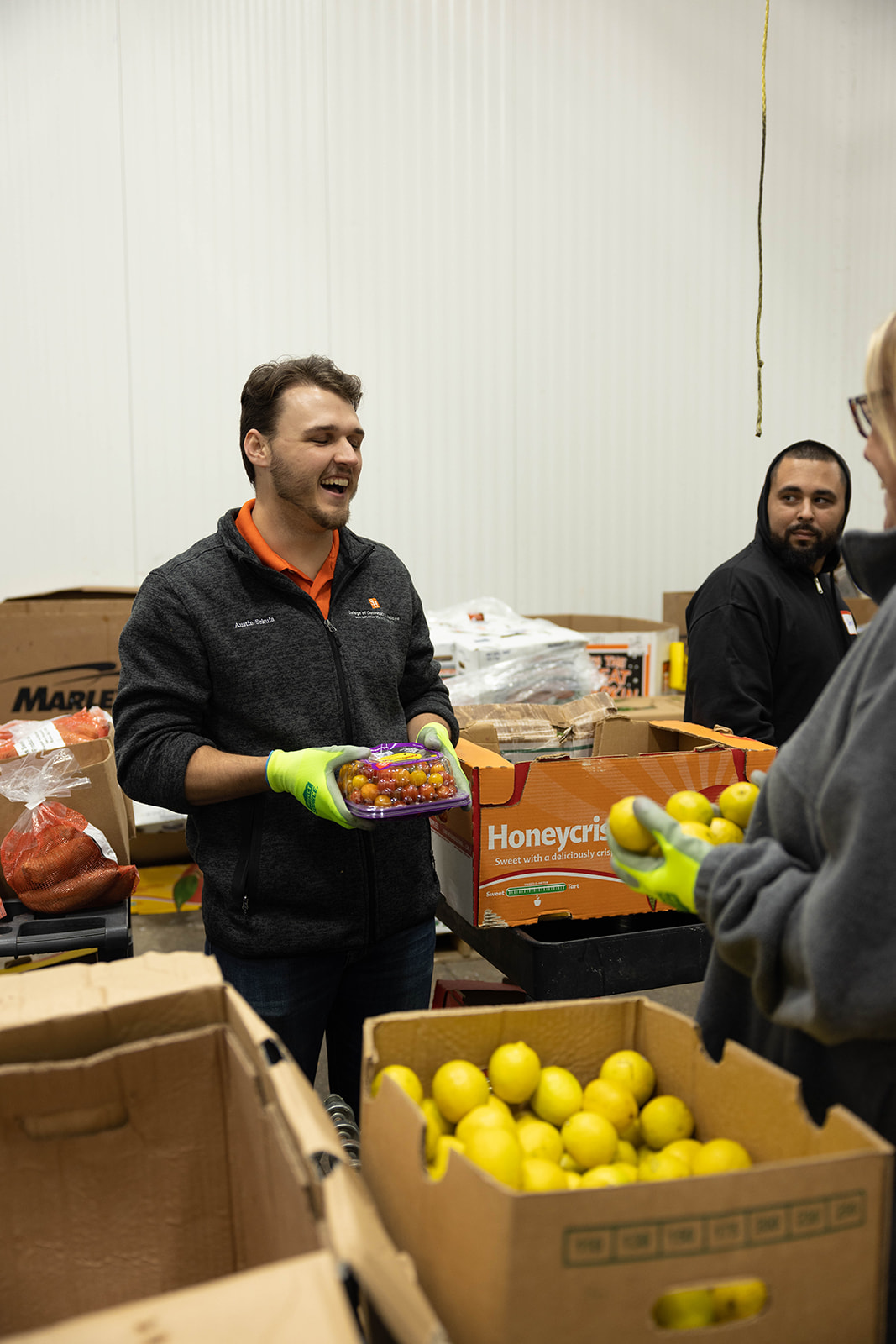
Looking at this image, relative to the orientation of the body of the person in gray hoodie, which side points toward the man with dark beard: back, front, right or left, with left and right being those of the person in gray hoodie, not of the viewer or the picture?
right

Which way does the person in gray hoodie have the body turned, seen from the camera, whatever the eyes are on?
to the viewer's left

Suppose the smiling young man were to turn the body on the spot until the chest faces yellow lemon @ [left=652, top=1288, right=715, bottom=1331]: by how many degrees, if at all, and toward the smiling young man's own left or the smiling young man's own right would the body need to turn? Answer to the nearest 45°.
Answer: approximately 45° to the smiling young man's own right

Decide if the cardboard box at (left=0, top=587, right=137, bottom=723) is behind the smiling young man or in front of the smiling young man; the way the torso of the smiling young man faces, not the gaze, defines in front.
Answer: behind

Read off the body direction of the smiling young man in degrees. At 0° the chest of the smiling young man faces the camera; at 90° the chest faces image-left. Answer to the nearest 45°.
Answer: approximately 315°

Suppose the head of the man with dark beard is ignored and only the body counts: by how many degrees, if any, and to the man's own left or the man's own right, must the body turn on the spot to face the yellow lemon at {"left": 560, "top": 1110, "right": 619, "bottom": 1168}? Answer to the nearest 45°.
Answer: approximately 45° to the man's own right

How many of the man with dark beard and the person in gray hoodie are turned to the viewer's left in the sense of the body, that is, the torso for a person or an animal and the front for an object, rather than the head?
1
